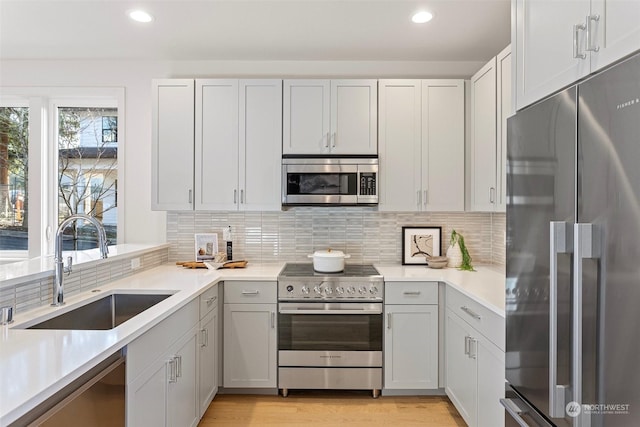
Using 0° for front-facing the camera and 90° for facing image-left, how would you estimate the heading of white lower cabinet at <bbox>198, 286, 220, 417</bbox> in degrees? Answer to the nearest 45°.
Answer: approximately 270°

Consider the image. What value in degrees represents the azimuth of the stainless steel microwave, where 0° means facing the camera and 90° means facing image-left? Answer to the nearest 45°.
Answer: approximately 0°

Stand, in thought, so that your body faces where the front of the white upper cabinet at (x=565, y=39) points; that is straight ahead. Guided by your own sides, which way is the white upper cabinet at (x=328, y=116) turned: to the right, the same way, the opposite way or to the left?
to the left

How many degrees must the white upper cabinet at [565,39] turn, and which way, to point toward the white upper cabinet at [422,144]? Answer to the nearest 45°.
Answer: approximately 90° to its right

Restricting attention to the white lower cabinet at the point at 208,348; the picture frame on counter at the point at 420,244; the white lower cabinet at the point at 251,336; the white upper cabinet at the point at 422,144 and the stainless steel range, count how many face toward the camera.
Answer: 4

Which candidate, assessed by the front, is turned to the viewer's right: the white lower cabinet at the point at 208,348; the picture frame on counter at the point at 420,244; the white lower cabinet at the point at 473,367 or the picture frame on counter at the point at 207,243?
the white lower cabinet at the point at 208,348

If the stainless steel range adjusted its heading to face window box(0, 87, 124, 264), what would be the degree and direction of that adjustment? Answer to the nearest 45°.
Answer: approximately 90° to its right

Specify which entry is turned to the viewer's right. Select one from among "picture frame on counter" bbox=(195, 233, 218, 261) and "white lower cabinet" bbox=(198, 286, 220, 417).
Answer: the white lower cabinet

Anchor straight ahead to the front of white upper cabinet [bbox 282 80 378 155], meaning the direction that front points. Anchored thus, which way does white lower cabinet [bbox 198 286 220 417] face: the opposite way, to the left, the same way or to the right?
to the left
